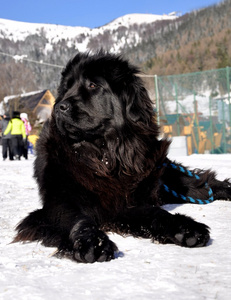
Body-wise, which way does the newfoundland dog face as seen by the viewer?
toward the camera

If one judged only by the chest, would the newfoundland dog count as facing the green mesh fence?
no

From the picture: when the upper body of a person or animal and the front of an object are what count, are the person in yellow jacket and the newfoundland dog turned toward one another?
no

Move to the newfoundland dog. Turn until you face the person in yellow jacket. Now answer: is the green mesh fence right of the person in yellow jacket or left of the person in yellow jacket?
right

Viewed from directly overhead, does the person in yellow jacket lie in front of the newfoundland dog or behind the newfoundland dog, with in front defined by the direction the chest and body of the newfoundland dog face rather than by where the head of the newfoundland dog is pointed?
behind

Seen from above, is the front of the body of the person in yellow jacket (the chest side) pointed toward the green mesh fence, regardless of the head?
no
